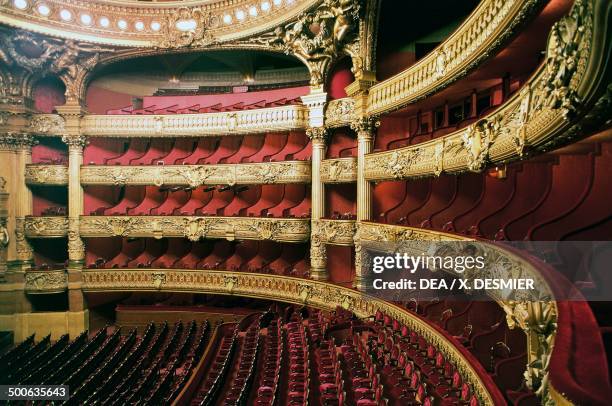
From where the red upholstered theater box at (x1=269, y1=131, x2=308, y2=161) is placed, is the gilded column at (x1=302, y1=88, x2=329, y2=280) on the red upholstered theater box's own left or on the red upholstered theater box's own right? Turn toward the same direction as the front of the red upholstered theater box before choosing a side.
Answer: on the red upholstered theater box's own left

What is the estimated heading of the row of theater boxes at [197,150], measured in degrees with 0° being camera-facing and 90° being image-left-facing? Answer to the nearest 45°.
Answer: approximately 45°

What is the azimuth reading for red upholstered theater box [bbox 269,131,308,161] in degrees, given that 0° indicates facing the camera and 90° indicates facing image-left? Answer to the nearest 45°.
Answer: approximately 45°

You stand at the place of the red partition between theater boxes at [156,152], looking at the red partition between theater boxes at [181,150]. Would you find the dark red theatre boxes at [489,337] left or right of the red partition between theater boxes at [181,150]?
right

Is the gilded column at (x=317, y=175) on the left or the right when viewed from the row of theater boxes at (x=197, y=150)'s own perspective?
on its left

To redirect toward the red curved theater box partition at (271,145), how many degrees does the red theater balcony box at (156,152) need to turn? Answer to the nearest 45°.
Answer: approximately 90° to its left

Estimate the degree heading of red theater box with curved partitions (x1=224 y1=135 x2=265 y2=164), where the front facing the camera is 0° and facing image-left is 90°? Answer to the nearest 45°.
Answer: approximately 45°

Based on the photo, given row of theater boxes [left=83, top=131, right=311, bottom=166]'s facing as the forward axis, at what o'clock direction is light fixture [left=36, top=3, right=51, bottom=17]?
The light fixture is roughly at 1 o'clock from the row of theater boxes.
